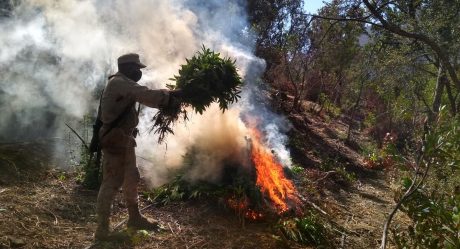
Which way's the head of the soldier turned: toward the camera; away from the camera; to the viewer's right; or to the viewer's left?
to the viewer's right

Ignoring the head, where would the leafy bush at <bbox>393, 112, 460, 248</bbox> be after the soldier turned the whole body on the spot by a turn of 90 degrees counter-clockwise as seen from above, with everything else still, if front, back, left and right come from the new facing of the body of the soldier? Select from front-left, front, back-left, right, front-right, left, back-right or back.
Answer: back-right

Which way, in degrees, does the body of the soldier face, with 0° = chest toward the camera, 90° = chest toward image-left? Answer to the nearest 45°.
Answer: approximately 270°

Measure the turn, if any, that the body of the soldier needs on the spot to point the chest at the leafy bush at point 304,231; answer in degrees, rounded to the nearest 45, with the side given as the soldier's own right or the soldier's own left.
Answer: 0° — they already face it
